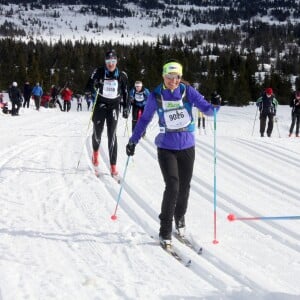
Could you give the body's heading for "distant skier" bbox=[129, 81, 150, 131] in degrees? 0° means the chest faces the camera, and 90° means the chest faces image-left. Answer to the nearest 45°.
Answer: approximately 0°

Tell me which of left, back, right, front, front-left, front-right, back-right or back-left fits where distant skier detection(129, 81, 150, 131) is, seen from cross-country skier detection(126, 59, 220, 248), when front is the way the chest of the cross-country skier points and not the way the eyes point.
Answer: back

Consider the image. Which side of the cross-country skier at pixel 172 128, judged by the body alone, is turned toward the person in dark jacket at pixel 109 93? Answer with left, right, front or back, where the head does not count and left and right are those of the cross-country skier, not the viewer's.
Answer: back

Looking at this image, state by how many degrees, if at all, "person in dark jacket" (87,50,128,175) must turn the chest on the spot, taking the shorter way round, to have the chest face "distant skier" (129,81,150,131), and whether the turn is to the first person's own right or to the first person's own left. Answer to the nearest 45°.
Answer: approximately 180°

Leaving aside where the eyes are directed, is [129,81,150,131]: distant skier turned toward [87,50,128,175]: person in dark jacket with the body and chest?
yes

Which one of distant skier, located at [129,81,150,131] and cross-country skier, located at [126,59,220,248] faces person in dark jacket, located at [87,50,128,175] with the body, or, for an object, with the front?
the distant skier

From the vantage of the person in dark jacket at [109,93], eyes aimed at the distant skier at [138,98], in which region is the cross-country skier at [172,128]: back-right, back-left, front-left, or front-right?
back-right

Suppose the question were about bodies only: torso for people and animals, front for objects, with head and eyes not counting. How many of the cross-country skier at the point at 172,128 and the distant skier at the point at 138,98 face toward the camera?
2
